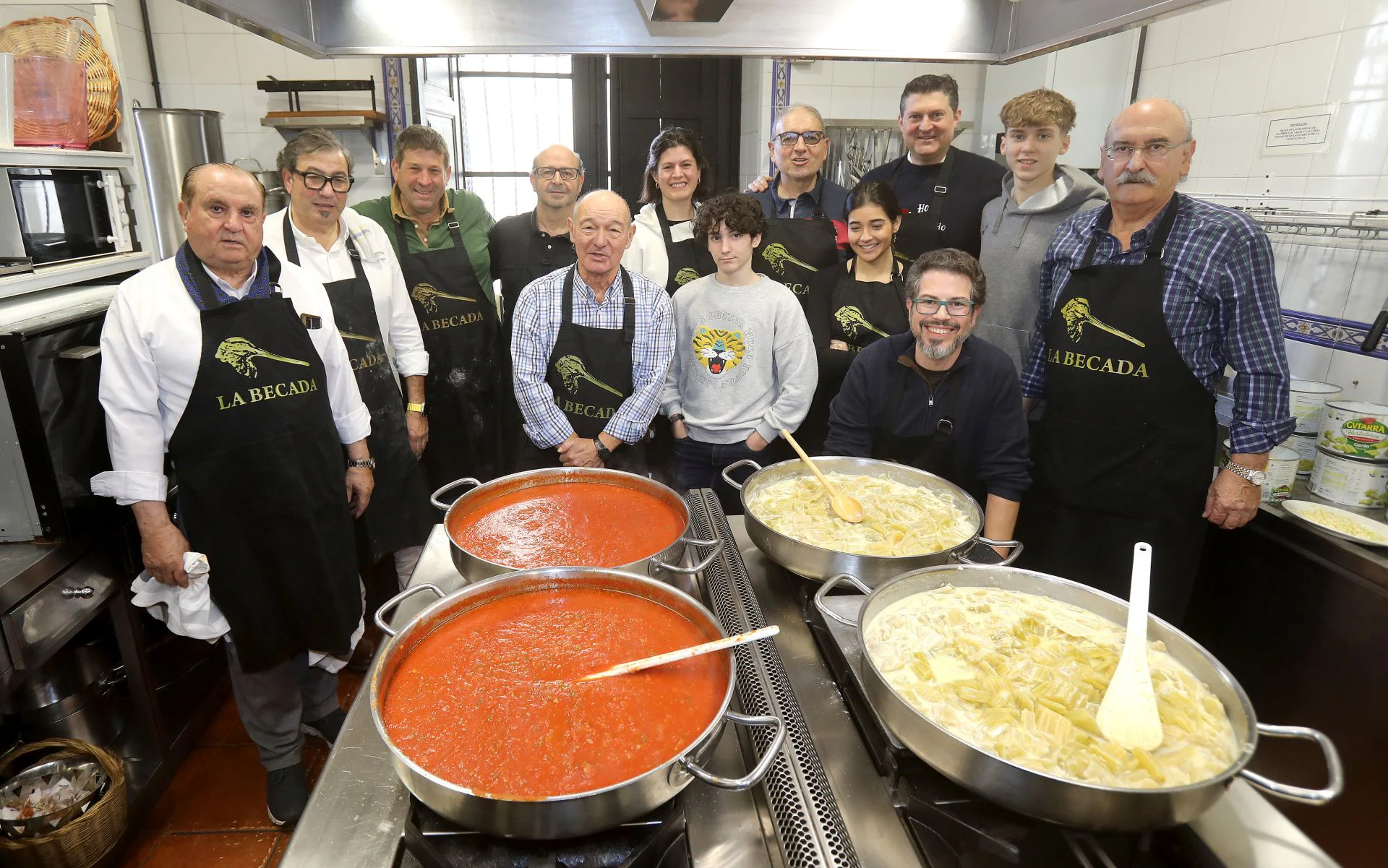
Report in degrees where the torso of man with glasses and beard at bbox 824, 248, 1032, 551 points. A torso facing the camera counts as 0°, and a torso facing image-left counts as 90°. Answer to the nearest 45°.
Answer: approximately 0°

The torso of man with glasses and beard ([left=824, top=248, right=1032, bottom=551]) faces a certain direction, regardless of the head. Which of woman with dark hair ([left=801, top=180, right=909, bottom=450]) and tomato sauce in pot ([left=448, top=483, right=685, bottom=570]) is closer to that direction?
the tomato sauce in pot

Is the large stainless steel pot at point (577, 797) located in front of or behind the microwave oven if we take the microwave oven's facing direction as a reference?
in front

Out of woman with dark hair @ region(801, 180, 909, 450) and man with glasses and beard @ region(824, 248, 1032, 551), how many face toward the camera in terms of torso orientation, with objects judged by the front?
2

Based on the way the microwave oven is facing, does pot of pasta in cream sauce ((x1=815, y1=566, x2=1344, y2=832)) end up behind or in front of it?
in front

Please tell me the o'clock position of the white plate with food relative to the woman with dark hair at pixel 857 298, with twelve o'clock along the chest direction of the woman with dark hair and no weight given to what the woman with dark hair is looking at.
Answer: The white plate with food is roughly at 10 o'clock from the woman with dark hair.

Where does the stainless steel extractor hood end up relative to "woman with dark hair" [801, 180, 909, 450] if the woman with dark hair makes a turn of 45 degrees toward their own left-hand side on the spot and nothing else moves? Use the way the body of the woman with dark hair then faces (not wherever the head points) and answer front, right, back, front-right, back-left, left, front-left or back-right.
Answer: front-right

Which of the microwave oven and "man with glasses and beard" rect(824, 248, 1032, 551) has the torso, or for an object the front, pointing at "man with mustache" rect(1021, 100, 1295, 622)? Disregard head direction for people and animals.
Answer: the microwave oven

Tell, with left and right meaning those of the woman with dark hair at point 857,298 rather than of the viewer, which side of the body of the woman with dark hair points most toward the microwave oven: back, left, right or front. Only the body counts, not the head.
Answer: right

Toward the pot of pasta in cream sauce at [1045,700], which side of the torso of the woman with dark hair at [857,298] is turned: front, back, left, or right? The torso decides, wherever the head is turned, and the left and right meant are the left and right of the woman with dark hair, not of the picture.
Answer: front
